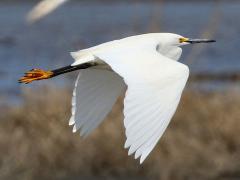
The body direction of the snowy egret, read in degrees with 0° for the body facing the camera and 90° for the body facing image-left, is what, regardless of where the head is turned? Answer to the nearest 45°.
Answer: approximately 270°
